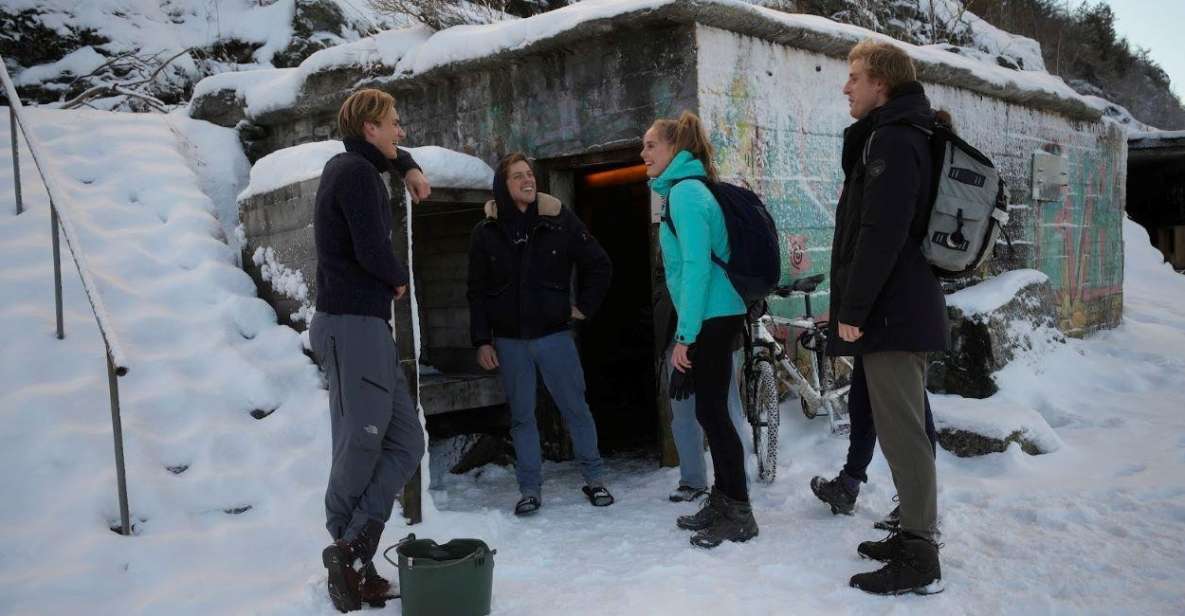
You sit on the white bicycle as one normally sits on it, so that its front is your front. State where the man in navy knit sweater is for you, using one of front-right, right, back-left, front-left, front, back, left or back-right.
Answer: front

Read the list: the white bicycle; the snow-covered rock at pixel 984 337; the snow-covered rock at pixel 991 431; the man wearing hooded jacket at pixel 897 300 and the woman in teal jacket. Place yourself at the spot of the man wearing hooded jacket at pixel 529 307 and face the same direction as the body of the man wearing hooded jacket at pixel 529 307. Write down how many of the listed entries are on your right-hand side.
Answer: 0

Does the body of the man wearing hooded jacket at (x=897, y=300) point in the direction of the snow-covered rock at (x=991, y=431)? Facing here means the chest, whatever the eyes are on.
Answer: no

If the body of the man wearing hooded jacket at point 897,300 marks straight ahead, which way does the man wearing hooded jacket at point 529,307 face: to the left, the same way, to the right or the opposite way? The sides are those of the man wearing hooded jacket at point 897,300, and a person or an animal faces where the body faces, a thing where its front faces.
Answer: to the left

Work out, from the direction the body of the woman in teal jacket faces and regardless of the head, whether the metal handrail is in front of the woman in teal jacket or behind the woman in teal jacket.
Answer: in front

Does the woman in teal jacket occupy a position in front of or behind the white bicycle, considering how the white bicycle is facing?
in front

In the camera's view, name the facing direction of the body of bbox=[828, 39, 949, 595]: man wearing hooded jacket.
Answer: to the viewer's left

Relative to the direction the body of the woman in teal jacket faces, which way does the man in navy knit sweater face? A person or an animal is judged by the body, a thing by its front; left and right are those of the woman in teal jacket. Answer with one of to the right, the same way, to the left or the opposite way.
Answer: the opposite way

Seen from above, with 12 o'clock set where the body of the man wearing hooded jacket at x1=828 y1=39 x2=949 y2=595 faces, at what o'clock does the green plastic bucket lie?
The green plastic bucket is roughly at 11 o'clock from the man wearing hooded jacket.

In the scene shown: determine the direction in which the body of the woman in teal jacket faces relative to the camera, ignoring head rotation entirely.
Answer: to the viewer's left

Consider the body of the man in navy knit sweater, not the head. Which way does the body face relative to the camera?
to the viewer's right

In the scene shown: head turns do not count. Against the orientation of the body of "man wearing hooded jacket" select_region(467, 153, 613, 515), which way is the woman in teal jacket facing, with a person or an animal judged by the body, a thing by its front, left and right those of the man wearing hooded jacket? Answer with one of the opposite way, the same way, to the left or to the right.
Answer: to the right

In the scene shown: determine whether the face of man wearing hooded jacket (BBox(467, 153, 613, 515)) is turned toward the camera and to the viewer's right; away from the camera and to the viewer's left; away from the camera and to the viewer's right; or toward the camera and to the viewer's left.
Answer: toward the camera and to the viewer's right

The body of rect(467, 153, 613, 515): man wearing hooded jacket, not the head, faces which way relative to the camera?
toward the camera

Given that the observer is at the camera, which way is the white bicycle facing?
facing the viewer and to the left of the viewer

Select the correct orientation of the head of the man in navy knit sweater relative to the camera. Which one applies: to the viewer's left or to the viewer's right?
to the viewer's right

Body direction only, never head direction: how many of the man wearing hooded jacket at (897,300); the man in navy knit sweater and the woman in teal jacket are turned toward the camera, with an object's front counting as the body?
0

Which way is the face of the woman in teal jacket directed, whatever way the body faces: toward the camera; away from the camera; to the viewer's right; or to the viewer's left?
to the viewer's left
